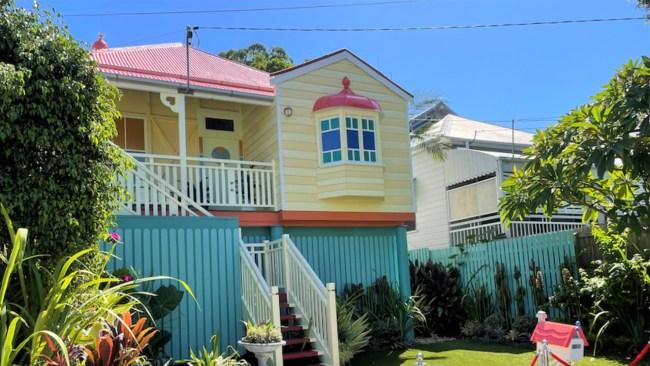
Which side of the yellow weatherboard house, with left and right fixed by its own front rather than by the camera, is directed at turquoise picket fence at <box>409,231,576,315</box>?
left

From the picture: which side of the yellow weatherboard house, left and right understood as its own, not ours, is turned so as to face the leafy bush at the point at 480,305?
left

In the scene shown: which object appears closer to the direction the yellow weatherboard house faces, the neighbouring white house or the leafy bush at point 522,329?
the leafy bush

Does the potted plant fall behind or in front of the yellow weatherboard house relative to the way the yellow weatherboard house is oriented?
in front

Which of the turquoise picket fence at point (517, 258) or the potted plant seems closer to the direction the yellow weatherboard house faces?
the potted plant

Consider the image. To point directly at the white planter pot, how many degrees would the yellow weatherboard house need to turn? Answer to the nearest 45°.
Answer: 0° — it already faces it

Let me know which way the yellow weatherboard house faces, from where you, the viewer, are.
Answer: facing the viewer

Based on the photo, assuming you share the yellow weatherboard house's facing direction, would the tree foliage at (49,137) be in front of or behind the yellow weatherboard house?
in front

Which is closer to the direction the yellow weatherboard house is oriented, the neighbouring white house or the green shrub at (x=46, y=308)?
the green shrub

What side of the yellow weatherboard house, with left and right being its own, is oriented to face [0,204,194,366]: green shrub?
front

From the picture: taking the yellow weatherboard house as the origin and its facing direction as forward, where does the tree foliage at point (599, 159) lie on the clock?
The tree foliage is roughly at 11 o'clock from the yellow weatherboard house.

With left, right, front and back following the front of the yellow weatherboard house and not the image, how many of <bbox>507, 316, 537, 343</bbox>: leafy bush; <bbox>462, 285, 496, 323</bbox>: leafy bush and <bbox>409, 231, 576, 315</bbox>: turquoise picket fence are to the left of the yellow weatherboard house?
3
